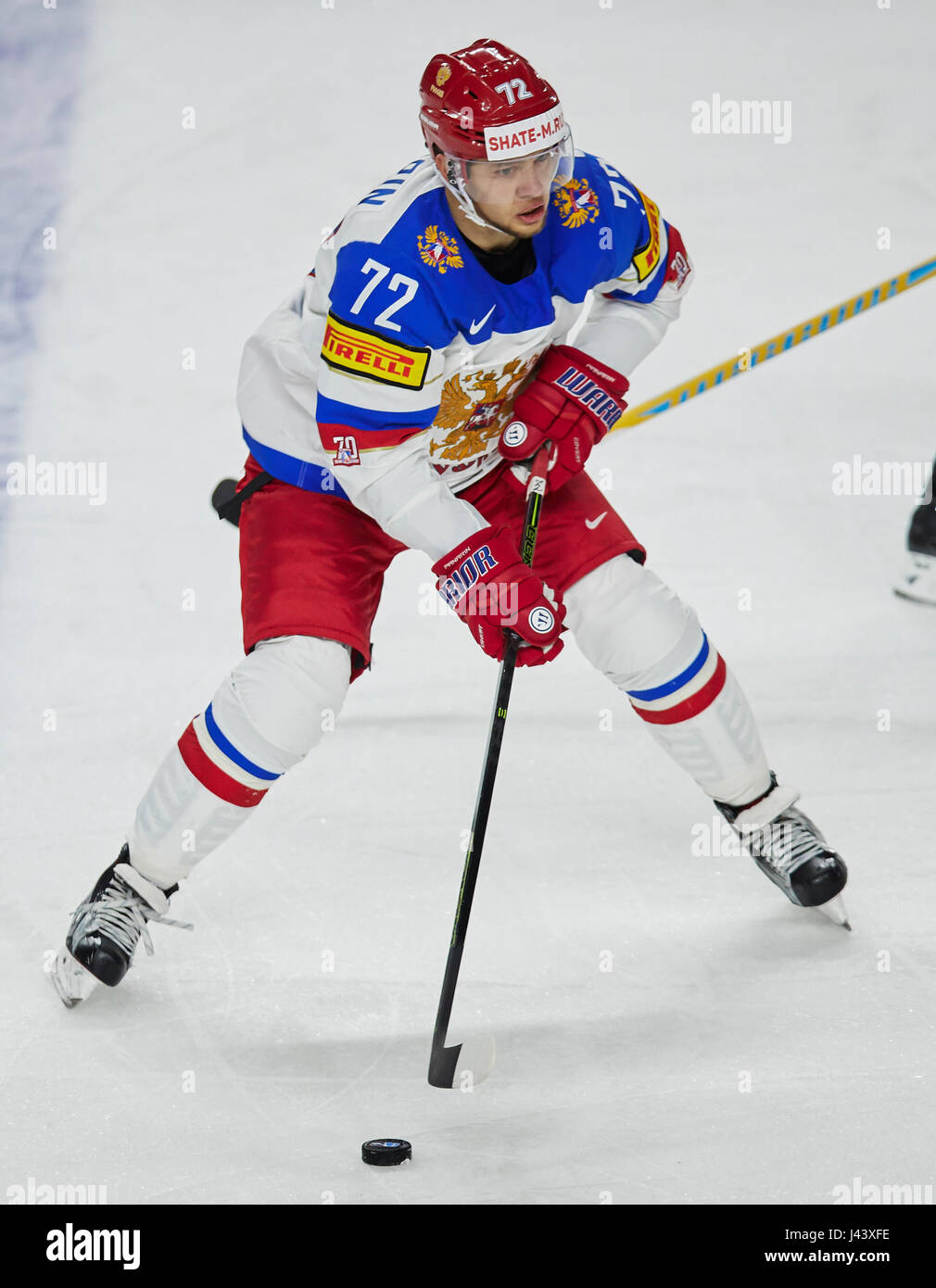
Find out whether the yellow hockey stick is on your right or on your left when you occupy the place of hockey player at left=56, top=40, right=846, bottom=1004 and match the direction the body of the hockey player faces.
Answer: on your left

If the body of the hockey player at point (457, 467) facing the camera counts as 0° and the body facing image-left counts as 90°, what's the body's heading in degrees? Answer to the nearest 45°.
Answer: approximately 315°
